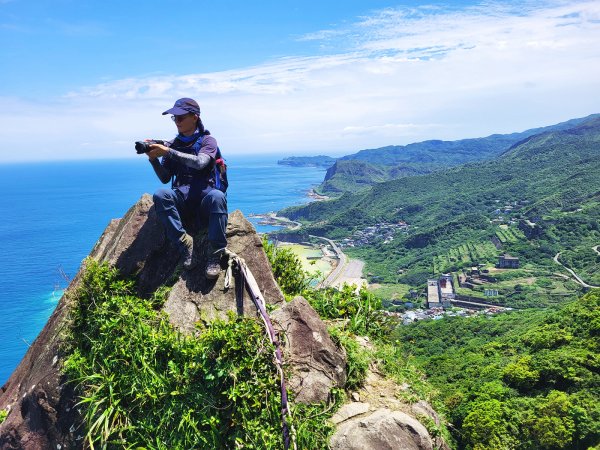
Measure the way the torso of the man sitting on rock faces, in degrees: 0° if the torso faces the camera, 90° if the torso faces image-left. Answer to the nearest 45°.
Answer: approximately 45°

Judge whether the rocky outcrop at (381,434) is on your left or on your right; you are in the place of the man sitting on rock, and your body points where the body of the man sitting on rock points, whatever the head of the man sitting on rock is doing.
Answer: on your left

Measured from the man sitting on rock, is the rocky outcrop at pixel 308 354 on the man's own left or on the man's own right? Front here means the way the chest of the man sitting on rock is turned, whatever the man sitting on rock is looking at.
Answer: on the man's own left
